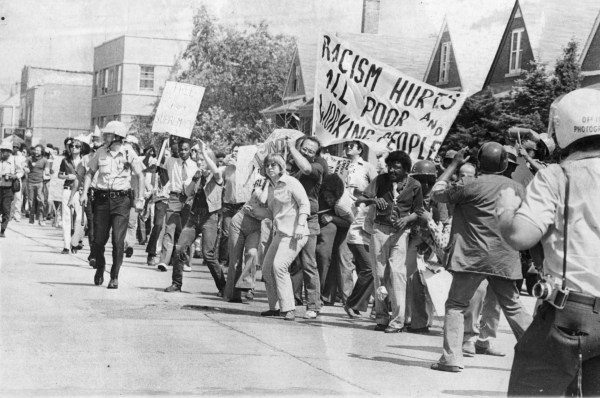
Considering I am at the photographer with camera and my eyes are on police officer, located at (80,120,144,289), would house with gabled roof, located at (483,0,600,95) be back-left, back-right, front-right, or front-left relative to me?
front-right

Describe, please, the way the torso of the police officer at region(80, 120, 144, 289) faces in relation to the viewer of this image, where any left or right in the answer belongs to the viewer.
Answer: facing the viewer

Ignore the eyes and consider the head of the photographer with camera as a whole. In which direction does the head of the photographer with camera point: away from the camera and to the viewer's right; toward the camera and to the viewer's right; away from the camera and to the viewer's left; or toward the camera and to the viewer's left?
away from the camera and to the viewer's left

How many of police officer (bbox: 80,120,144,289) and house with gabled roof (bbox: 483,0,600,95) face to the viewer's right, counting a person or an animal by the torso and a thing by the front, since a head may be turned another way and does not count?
0

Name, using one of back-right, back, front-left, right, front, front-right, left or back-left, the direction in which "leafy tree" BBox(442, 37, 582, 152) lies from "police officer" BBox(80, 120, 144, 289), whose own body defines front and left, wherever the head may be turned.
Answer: back-left

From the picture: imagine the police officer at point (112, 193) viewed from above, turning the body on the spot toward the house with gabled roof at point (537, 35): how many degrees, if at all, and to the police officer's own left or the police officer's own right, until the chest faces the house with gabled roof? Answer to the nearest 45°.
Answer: approximately 135° to the police officer's own left

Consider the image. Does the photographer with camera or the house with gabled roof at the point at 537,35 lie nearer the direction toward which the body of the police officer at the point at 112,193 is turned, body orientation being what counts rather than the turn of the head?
the photographer with camera

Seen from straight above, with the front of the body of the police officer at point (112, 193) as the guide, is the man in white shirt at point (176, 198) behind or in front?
behind

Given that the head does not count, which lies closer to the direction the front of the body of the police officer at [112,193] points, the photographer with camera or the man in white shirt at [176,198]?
the photographer with camera

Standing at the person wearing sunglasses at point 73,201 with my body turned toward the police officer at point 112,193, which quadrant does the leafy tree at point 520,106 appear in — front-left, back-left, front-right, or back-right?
back-left

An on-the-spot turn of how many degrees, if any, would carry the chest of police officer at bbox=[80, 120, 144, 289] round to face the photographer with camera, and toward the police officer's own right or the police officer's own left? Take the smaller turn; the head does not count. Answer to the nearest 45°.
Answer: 0° — they already face them

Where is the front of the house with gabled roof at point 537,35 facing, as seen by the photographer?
facing the viewer and to the left of the viewer
